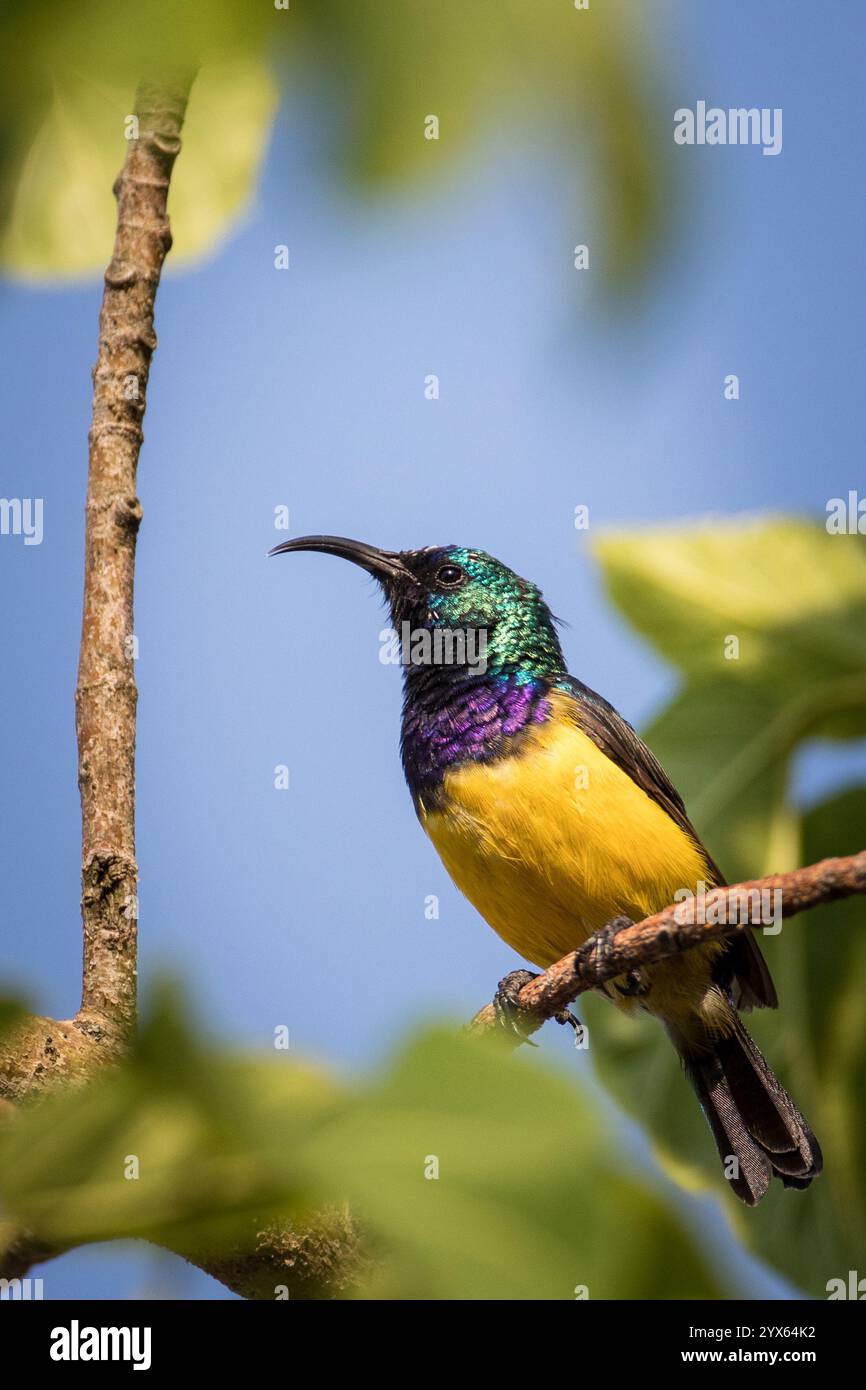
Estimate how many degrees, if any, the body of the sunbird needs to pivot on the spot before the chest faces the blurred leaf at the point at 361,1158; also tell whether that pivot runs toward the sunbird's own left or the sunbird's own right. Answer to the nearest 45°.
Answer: approximately 45° to the sunbird's own left

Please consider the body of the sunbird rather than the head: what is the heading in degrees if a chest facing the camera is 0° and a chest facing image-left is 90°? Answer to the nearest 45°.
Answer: approximately 45°
